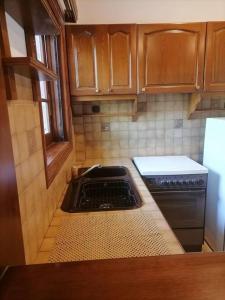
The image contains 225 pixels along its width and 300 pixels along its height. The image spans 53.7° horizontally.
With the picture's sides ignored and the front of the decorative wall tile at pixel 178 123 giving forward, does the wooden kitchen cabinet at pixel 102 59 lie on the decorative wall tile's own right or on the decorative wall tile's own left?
on the decorative wall tile's own right

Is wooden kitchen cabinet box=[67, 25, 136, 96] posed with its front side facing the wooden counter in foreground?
yes

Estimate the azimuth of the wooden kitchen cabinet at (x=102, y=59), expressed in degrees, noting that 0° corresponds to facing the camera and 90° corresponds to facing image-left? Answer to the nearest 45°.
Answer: approximately 0°

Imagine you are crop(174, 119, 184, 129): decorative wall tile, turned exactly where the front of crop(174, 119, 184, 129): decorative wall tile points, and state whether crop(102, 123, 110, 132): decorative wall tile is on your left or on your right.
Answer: on your right

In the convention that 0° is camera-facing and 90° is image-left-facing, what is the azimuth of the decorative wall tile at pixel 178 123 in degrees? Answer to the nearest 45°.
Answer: approximately 0°

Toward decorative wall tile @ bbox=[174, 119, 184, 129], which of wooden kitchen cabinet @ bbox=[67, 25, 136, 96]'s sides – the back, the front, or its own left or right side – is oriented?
left

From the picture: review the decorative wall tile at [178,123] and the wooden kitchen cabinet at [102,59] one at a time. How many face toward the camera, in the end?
2
